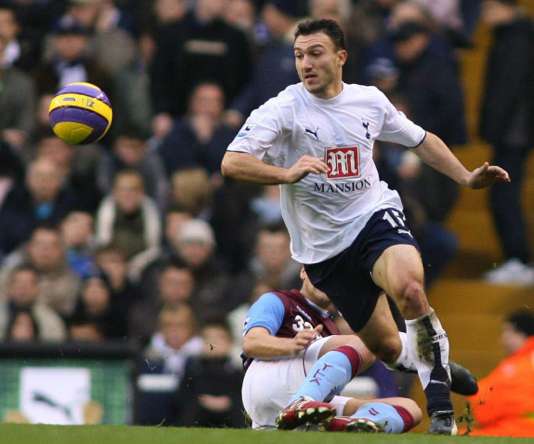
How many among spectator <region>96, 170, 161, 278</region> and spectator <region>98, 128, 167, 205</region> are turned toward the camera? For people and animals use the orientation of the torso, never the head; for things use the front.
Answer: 2

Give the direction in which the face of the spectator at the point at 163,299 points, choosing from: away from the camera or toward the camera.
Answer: toward the camera

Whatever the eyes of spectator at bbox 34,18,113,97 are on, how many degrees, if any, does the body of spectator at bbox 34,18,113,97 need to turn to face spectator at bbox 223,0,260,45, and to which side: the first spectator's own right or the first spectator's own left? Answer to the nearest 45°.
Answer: approximately 90° to the first spectator's own left

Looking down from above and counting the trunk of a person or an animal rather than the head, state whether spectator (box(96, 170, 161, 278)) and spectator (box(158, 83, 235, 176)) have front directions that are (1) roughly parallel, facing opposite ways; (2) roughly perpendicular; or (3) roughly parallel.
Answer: roughly parallel

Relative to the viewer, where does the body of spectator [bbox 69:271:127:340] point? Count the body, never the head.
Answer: toward the camera

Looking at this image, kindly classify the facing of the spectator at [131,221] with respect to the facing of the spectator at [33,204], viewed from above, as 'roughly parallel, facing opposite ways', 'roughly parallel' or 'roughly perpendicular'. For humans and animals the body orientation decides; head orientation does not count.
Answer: roughly parallel

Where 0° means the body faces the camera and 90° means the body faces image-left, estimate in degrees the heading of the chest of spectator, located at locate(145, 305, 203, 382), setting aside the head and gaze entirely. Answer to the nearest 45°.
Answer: approximately 0°

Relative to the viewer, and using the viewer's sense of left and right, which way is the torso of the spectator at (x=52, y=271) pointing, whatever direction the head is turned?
facing the viewer

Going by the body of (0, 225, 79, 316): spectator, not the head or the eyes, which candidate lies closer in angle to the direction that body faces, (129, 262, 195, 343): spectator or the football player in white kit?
the football player in white kit

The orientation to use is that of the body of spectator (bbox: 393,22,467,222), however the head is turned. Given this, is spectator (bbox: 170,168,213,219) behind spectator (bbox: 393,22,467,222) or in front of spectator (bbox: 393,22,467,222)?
in front

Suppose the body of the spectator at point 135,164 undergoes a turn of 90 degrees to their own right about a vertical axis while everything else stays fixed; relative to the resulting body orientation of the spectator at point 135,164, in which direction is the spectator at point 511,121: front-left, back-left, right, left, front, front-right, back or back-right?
back

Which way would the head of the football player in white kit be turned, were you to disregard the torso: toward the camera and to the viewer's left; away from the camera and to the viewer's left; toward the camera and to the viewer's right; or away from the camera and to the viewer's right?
toward the camera and to the viewer's left

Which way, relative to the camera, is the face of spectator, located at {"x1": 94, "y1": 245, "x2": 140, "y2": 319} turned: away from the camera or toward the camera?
toward the camera
